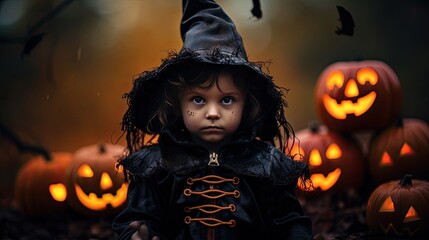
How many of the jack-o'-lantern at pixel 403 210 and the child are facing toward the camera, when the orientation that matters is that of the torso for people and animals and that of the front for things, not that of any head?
2

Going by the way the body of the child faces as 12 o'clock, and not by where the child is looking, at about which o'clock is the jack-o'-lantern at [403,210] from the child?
The jack-o'-lantern is roughly at 8 o'clock from the child.

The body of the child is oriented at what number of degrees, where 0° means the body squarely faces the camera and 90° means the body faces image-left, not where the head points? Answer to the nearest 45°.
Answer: approximately 0°

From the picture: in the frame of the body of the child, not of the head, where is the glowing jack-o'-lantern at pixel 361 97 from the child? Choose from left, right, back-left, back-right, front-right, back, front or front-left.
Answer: back-left

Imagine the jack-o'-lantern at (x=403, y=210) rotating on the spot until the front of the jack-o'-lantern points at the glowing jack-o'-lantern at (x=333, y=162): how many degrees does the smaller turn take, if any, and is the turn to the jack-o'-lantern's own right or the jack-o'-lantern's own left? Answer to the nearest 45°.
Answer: approximately 135° to the jack-o'-lantern's own right

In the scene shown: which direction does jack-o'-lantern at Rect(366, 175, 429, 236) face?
toward the camera

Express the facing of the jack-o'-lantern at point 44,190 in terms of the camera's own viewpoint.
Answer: facing the viewer and to the right of the viewer

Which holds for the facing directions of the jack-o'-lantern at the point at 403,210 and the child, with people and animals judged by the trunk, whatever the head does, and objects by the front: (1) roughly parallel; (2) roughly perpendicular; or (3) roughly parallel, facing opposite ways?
roughly parallel

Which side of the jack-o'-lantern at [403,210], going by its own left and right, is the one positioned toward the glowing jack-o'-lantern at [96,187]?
right

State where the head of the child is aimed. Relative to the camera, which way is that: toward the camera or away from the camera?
toward the camera
